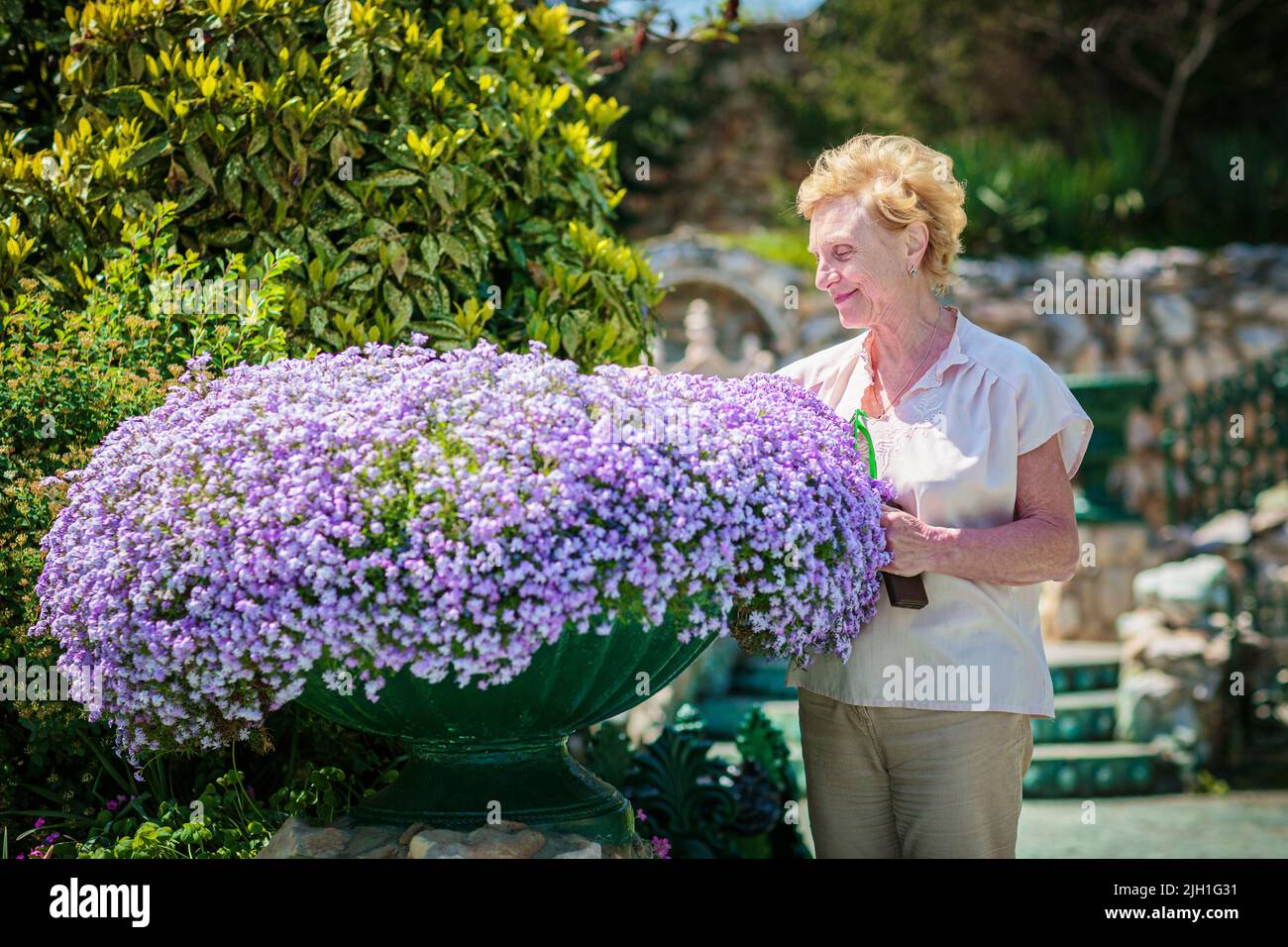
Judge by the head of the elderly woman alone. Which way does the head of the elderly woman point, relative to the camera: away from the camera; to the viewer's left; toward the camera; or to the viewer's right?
to the viewer's left

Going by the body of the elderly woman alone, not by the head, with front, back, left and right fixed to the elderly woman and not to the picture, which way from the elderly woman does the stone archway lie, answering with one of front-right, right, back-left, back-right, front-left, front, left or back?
back-right

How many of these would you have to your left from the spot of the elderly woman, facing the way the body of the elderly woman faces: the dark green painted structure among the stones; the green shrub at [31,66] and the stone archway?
0

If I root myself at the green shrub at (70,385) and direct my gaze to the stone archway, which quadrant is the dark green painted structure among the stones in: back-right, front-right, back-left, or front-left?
front-right

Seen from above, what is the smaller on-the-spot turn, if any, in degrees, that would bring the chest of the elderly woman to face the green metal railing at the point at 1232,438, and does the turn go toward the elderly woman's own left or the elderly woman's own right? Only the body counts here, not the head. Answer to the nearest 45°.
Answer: approximately 135° to the elderly woman's own right

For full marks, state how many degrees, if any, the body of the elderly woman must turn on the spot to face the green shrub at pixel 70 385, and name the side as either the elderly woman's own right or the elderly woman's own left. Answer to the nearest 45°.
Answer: approximately 45° to the elderly woman's own right

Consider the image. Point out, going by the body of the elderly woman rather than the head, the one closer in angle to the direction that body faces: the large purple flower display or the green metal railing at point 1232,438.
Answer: the large purple flower display

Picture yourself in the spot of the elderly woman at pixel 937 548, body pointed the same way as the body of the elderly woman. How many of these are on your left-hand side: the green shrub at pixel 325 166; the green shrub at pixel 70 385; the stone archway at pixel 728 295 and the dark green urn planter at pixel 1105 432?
0

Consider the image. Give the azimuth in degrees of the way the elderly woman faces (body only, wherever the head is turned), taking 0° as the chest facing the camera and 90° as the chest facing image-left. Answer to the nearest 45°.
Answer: approximately 45°

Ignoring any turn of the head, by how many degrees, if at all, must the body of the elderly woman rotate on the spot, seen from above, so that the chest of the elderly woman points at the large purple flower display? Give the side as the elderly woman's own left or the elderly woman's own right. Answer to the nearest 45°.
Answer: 0° — they already face it
